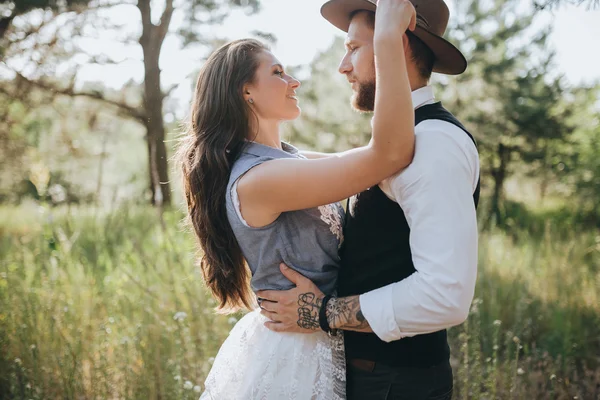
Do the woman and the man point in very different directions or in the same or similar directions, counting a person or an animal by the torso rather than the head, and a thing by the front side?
very different directions

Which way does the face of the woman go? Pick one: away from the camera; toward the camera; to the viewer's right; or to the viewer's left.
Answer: to the viewer's right

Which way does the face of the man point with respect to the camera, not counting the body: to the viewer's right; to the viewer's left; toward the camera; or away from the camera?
to the viewer's left

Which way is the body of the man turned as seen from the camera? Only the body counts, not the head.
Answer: to the viewer's left

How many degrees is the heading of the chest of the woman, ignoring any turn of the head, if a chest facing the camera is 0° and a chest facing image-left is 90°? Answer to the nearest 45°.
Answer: approximately 270°
